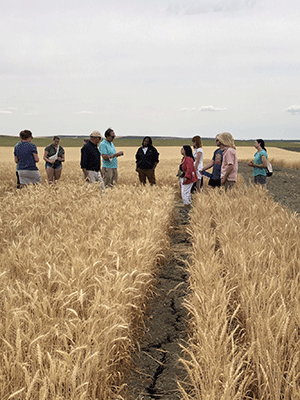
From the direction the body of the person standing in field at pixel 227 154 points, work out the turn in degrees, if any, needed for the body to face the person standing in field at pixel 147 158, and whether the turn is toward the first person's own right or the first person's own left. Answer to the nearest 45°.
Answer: approximately 45° to the first person's own right

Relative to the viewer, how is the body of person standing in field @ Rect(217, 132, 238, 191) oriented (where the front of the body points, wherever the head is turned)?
to the viewer's left

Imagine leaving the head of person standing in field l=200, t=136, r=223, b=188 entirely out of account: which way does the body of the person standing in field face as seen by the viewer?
to the viewer's left

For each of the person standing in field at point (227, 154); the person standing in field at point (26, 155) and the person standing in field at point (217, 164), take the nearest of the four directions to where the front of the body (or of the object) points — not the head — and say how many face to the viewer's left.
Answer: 2
